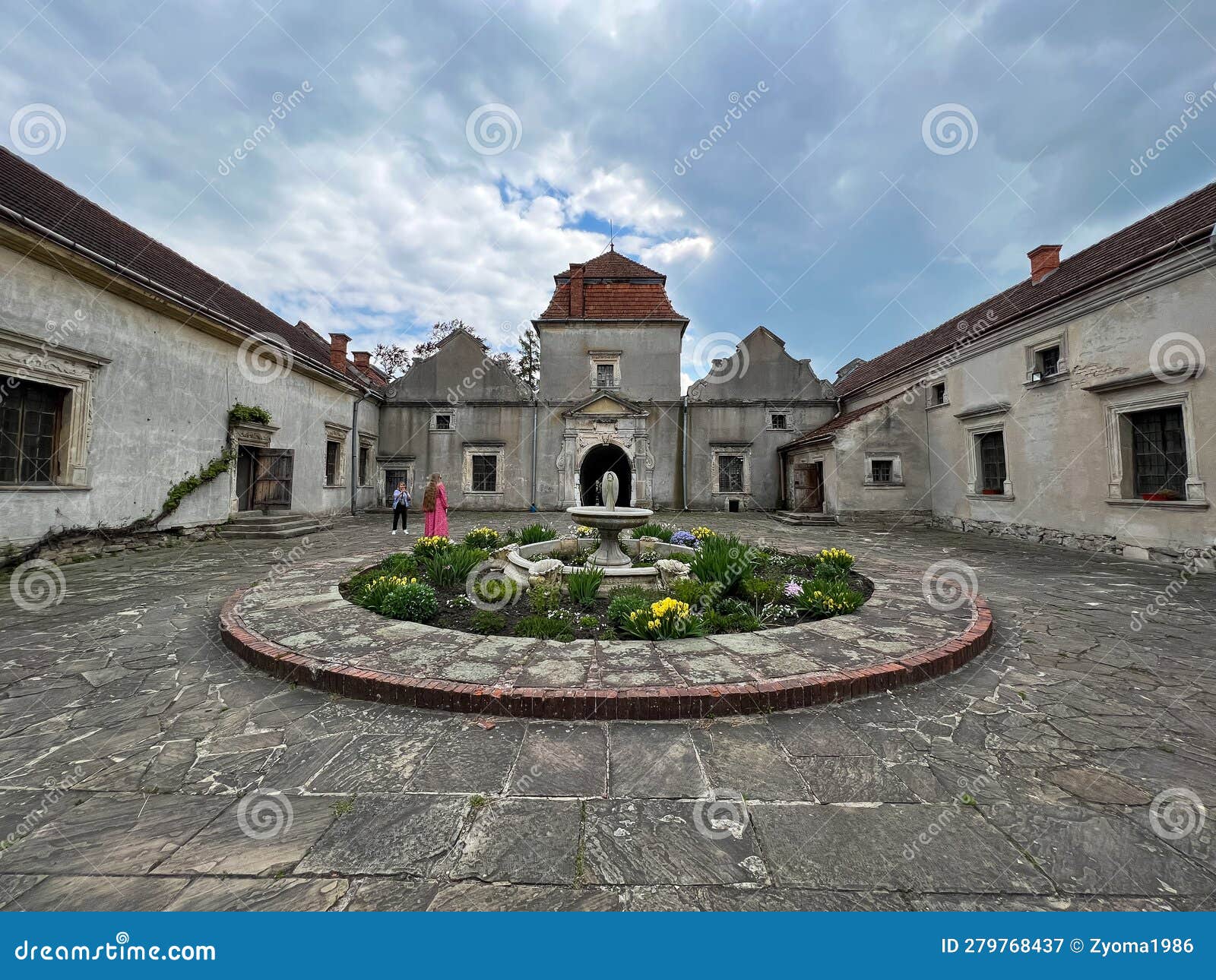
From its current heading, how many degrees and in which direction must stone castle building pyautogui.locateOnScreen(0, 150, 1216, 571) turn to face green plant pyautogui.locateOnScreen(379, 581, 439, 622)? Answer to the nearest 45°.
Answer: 0° — it already faces it

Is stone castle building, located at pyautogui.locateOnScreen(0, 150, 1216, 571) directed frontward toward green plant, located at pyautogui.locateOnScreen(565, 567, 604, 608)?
yes

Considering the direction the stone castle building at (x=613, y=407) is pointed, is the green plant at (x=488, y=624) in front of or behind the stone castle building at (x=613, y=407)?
in front

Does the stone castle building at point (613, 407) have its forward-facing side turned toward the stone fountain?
yes

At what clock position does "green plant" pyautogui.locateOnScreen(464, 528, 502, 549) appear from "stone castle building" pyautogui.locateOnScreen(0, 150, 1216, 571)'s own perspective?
The green plant is roughly at 1 o'clock from the stone castle building.

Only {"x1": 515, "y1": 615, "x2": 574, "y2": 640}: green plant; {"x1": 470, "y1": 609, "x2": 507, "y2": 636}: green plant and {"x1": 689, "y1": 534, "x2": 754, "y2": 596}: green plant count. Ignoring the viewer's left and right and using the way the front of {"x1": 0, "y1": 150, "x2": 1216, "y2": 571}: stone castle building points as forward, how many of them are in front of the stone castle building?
3

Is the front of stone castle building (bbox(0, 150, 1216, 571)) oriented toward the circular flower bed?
yes

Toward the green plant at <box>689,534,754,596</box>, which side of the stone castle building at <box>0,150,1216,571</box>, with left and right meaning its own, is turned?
front

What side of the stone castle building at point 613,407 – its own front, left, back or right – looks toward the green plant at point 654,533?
front

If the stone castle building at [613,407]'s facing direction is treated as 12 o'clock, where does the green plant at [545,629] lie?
The green plant is roughly at 12 o'clock from the stone castle building.

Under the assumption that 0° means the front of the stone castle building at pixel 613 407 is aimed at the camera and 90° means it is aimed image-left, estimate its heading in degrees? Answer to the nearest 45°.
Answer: approximately 0°

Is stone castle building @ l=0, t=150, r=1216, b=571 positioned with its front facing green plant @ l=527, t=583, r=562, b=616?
yes
